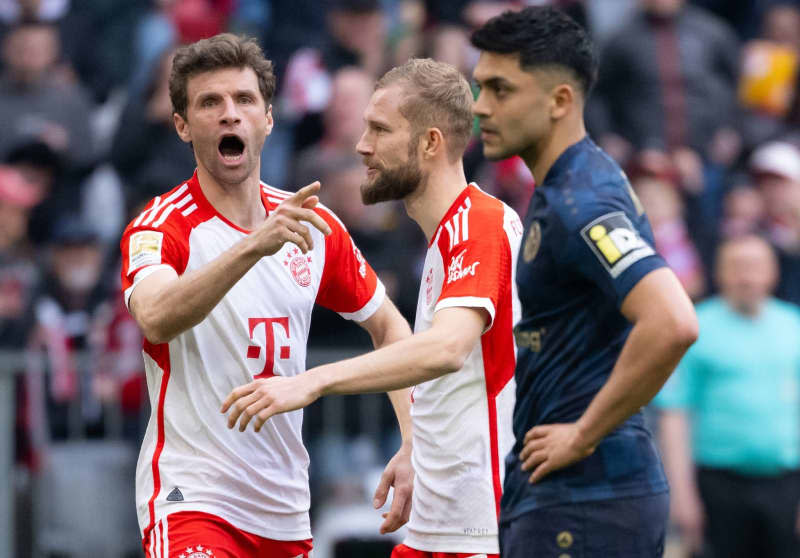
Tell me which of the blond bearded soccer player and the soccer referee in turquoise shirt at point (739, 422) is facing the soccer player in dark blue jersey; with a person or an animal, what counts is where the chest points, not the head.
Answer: the soccer referee in turquoise shirt

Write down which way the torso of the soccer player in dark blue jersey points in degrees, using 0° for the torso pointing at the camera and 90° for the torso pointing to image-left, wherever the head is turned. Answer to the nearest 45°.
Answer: approximately 90°

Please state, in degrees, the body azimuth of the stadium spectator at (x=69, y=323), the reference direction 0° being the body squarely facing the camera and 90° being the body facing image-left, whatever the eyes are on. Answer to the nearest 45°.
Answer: approximately 0°

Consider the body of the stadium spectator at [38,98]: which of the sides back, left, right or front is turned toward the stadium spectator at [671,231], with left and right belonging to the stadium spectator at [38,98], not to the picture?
left

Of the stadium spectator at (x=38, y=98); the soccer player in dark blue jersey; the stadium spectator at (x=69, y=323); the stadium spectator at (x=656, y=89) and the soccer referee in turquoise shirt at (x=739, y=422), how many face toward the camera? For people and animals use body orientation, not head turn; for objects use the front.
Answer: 4

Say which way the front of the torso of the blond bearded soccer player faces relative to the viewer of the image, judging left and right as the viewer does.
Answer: facing to the left of the viewer

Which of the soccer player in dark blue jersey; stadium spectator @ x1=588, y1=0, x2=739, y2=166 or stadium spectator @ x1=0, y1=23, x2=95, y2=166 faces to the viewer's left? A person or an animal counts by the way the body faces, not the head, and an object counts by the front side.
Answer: the soccer player in dark blue jersey

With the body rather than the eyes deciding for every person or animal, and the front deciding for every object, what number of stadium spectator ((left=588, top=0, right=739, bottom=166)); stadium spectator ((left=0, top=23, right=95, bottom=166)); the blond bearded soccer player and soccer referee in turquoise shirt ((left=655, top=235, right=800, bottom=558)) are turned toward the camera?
3

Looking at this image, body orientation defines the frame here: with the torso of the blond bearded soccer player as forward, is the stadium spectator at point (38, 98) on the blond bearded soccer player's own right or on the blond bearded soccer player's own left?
on the blond bearded soccer player's own right
